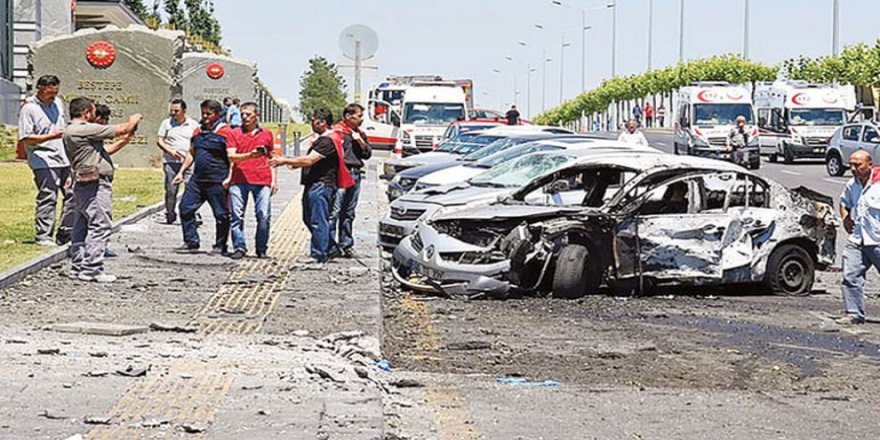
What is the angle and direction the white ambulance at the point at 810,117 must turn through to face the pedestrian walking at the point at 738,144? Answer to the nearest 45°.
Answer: approximately 45° to its right

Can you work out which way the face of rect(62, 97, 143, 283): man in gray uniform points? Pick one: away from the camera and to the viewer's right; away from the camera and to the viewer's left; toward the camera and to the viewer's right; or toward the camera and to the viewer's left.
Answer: away from the camera and to the viewer's right

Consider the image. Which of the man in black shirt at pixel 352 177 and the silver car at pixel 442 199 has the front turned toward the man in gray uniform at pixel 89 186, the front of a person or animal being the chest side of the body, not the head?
the silver car

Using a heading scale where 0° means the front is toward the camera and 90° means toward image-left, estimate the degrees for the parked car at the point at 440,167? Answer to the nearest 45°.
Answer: approximately 45°

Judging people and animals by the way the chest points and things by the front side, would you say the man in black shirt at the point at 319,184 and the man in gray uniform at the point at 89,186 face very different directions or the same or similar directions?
very different directions

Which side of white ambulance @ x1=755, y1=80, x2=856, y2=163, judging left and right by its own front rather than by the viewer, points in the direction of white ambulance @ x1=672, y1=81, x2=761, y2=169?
right

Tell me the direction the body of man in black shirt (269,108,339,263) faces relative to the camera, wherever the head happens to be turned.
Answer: to the viewer's left

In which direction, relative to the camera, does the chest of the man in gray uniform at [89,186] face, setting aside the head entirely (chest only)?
to the viewer's right

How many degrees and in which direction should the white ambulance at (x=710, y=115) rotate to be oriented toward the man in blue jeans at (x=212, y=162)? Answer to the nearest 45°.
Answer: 0° — it already faces them
